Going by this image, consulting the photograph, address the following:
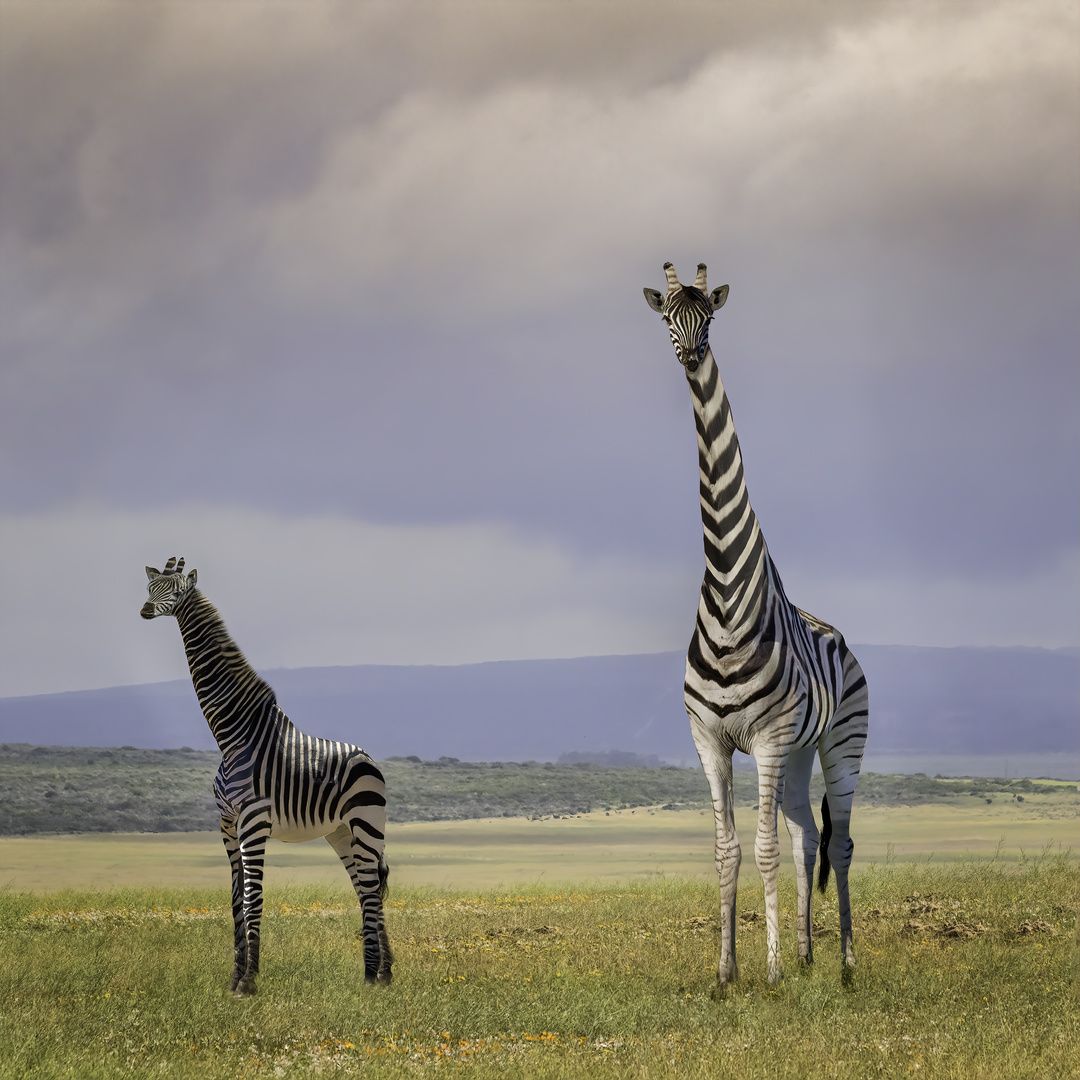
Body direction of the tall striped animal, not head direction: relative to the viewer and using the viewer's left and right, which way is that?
facing the viewer and to the left of the viewer

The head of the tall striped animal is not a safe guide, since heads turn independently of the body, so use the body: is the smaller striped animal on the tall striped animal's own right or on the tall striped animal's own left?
on the tall striped animal's own right
